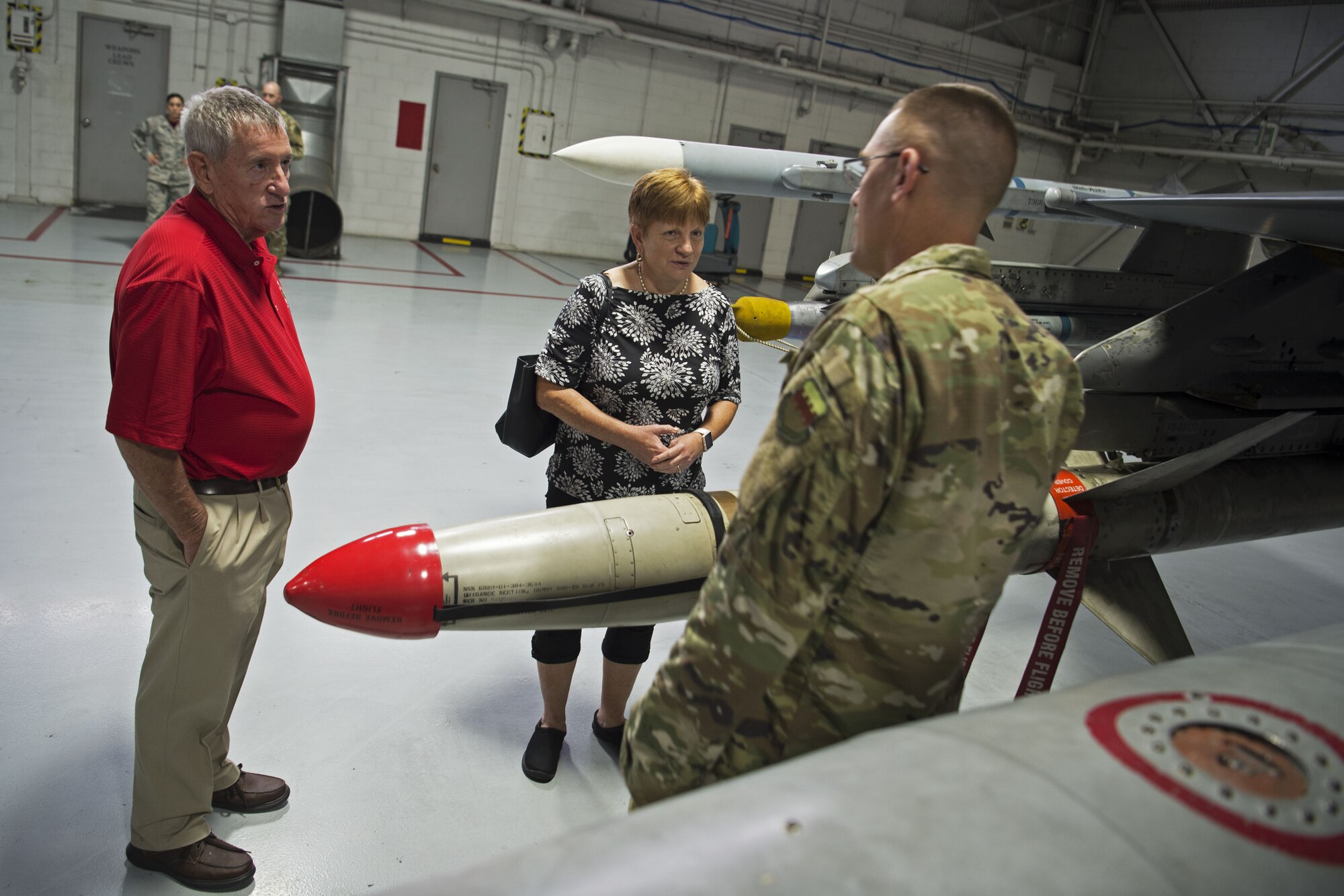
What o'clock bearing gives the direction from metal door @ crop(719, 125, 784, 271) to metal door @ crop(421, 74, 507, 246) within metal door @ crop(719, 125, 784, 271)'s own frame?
metal door @ crop(421, 74, 507, 246) is roughly at 2 o'clock from metal door @ crop(719, 125, 784, 271).

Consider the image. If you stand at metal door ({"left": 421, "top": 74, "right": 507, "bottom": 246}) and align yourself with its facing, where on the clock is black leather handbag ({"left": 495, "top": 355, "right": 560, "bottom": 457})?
The black leather handbag is roughly at 12 o'clock from the metal door.

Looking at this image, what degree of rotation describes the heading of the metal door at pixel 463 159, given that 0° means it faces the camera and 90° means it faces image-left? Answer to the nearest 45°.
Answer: approximately 0°

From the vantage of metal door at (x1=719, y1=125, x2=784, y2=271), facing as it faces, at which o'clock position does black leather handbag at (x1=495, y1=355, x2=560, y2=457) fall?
The black leather handbag is roughly at 12 o'clock from the metal door.

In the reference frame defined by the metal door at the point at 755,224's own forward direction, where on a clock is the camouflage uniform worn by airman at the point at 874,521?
The camouflage uniform worn by airman is roughly at 12 o'clock from the metal door.

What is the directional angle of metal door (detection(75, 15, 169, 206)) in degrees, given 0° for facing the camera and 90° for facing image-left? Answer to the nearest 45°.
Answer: approximately 0°

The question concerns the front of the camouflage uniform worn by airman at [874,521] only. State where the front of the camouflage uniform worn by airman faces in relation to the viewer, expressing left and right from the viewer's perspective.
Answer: facing away from the viewer and to the left of the viewer

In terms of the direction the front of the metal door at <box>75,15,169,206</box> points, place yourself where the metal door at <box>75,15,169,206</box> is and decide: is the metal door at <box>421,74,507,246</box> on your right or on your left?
on your left
